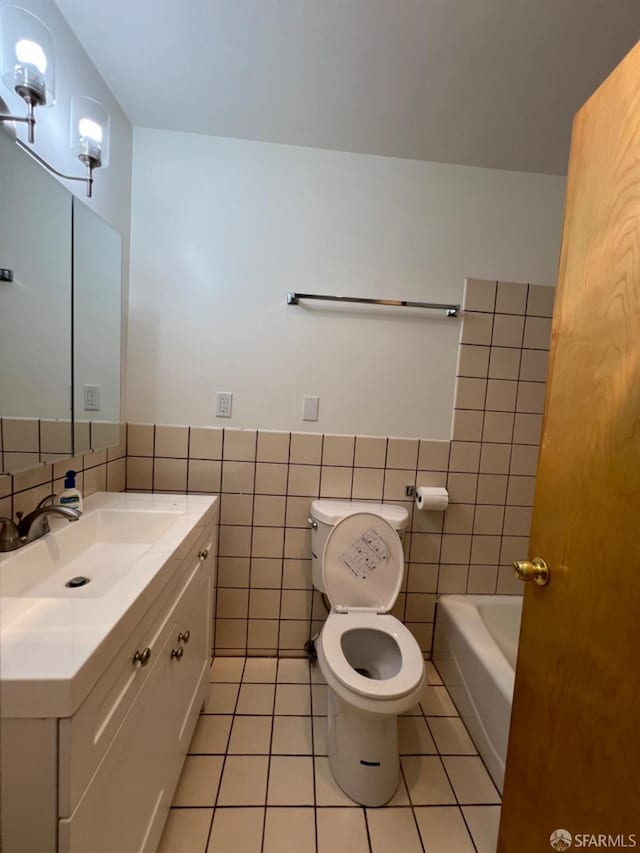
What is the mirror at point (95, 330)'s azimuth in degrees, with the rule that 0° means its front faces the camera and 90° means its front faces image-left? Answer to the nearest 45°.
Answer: approximately 315°

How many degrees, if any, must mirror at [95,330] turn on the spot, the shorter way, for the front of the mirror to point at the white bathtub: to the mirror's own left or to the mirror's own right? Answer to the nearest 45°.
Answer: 0° — it already faces it

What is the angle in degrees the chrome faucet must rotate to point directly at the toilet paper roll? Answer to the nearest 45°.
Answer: approximately 45° to its left

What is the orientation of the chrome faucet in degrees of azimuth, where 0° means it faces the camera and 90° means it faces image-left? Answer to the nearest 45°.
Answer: approximately 315°
